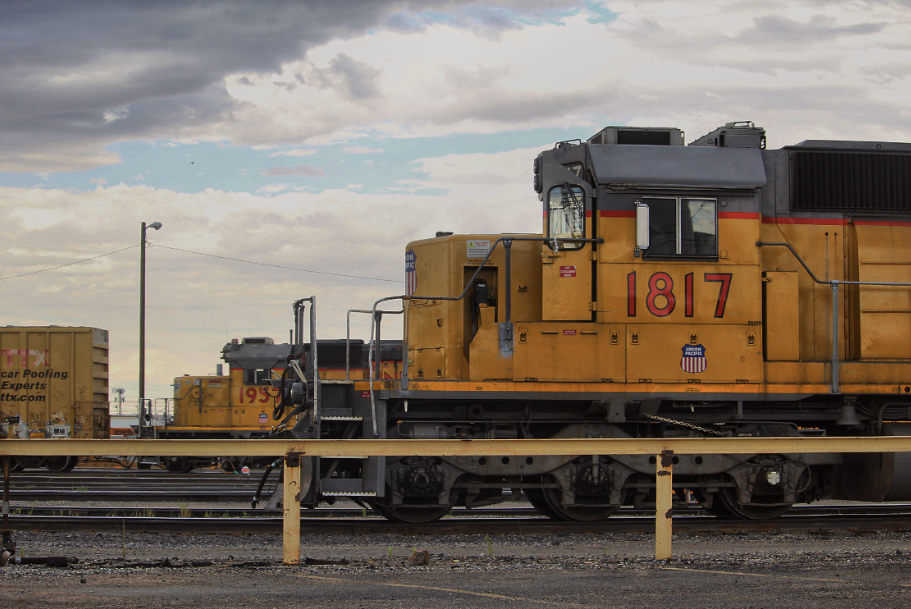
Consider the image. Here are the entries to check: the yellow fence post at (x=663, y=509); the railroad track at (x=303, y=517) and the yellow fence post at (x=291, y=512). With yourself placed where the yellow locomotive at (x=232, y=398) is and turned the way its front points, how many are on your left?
3

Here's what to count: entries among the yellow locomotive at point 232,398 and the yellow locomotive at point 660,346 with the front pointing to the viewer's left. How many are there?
2

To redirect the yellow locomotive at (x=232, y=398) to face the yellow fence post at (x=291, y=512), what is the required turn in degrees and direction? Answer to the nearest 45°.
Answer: approximately 90° to its left

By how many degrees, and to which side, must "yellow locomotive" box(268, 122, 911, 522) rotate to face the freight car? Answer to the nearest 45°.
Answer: approximately 45° to its right

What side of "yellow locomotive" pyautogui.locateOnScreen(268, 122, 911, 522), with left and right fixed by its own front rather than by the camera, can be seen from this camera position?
left

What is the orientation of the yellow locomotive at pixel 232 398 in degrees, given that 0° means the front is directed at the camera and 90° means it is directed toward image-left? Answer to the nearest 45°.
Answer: approximately 90°

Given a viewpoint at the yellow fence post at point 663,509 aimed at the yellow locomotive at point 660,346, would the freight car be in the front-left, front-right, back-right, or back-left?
front-left

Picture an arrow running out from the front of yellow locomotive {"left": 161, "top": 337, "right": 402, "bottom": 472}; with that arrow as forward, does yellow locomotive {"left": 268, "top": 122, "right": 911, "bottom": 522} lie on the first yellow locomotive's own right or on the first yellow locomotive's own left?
on the first yellow locomotive's own left

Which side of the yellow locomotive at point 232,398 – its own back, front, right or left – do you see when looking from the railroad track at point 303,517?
left
